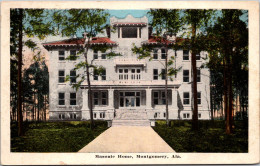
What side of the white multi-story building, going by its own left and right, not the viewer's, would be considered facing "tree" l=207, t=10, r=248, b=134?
left

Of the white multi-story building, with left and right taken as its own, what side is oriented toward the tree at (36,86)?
right

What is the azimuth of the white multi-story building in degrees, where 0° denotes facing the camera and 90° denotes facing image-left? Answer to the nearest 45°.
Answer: approximately 0°

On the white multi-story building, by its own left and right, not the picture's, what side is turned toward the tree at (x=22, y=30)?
right
